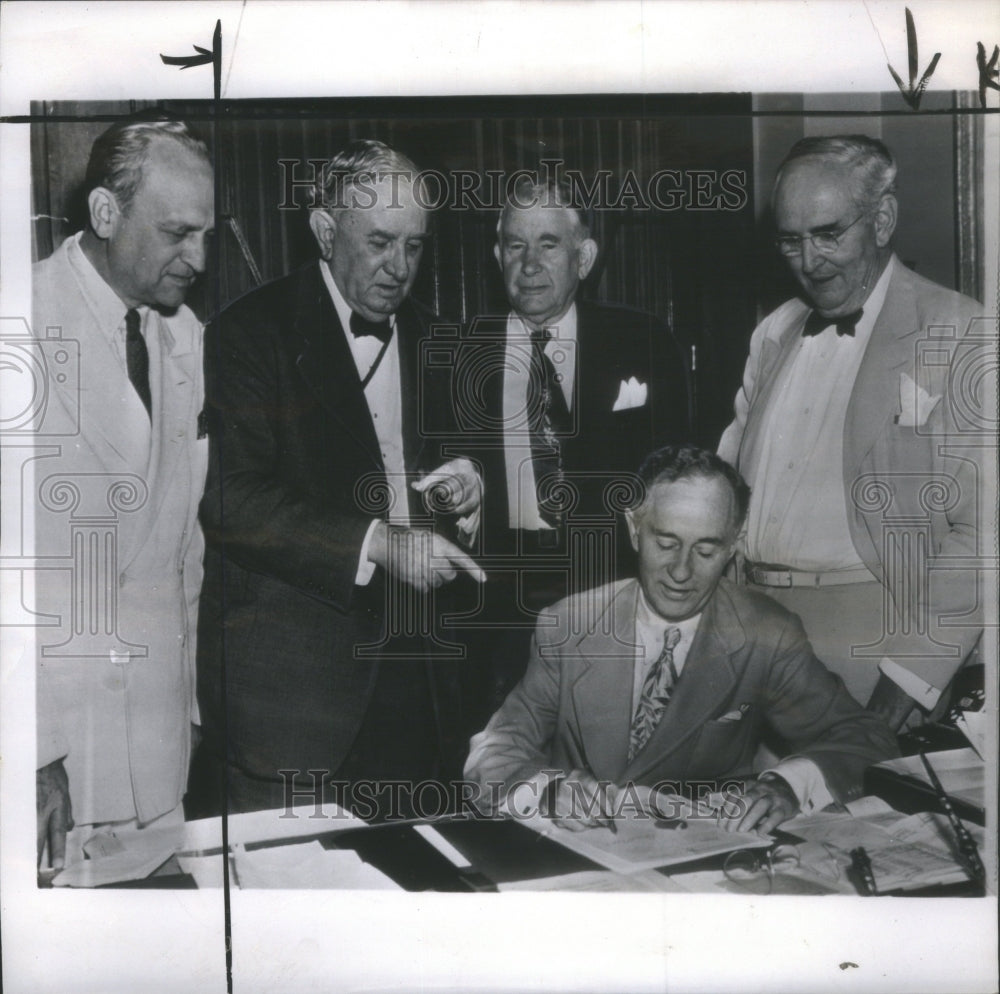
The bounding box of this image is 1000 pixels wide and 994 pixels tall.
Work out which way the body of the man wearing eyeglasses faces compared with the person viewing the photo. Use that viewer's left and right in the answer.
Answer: facing the viewer and to the left of the viewer

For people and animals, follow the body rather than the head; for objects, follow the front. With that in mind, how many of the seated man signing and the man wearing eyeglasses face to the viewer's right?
0

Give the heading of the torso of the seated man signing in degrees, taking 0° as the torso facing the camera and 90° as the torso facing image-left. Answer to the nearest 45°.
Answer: approximately 0°

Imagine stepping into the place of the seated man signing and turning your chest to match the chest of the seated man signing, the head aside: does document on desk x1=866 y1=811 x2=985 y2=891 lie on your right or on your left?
on your left

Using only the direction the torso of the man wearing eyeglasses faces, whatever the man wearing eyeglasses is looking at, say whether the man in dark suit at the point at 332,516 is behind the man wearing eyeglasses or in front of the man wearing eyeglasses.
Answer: in front

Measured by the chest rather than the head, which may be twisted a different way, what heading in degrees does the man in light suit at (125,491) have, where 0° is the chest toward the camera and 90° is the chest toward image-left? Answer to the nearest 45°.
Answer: approximately 315°

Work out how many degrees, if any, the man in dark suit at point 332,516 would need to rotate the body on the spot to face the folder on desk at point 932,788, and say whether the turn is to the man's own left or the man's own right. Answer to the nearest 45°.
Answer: approximately 45° to the man's own left

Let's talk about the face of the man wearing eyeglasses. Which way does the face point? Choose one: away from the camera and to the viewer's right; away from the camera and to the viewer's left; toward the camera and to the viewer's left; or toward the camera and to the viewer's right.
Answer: toward the camera and to the viewer's left

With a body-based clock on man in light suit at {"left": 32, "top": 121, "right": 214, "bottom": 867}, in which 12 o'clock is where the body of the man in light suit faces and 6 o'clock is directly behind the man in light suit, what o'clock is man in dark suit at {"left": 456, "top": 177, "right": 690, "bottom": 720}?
The man in dark suit is roughly at 11 o'clock from the man in light suit.

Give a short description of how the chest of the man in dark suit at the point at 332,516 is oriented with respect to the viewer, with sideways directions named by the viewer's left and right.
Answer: facing the viewer and to the right of the viewer

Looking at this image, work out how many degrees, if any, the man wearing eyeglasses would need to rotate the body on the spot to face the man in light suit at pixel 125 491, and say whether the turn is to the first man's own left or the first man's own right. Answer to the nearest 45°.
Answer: approximately 45° to the first man's own right
